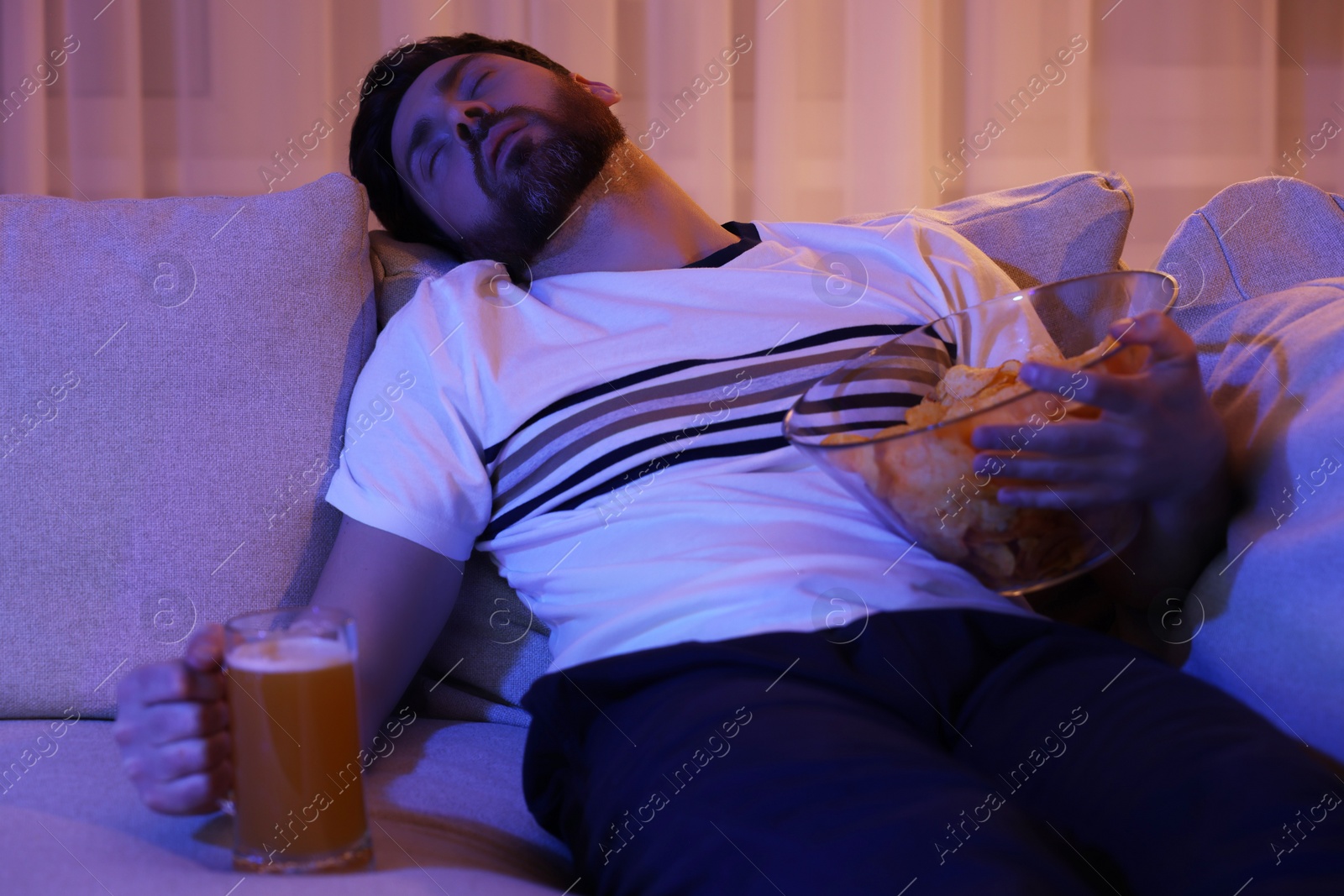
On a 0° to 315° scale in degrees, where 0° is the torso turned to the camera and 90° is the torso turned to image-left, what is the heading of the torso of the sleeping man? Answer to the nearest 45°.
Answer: approximately 0°

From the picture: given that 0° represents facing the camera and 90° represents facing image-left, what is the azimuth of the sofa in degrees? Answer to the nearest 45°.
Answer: approximately 0°
